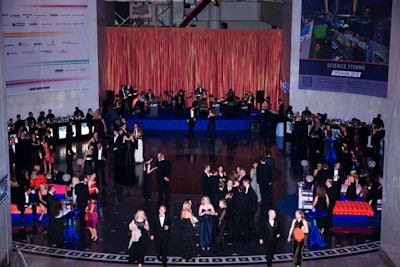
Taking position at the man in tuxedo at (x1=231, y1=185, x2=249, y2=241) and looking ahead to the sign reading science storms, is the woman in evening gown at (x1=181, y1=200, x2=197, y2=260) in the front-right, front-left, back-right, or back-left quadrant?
back-left

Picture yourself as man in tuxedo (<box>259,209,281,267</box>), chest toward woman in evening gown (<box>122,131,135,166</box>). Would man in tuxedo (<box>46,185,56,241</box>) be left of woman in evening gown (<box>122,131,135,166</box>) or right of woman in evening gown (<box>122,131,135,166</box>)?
left

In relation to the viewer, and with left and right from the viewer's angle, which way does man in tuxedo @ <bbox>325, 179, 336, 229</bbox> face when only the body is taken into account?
facing to the left of the viewer

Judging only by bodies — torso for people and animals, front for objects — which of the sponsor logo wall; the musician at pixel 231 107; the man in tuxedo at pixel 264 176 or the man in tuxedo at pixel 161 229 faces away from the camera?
the man in tuxedo at pixel 264 176

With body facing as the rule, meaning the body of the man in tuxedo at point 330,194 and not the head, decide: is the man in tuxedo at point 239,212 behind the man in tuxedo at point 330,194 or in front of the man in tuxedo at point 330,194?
in front

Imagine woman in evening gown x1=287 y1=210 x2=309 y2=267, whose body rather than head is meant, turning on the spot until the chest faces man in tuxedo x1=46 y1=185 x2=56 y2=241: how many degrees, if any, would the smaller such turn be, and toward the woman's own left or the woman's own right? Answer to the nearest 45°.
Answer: approximately 90° to the woman's own right

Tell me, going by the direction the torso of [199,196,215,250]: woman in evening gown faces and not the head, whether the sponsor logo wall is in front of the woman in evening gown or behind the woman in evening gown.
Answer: behind
